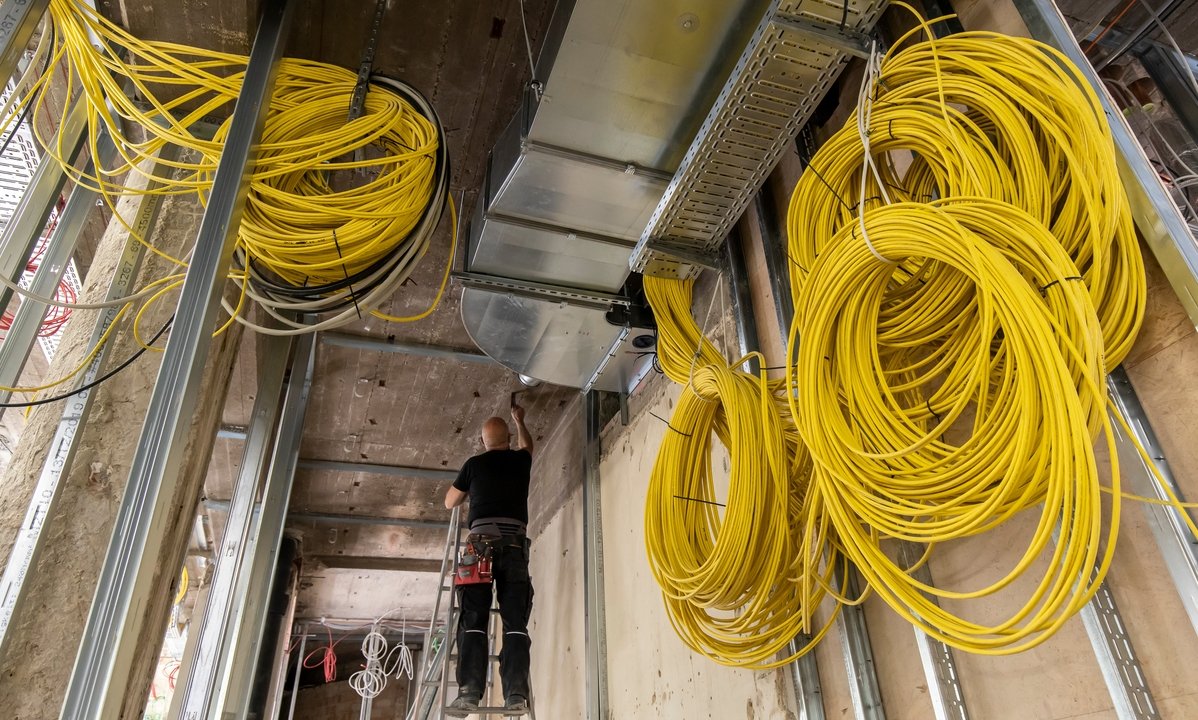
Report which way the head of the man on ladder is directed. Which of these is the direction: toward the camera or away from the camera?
away from the camera

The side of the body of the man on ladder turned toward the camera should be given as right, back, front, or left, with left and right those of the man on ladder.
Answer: back

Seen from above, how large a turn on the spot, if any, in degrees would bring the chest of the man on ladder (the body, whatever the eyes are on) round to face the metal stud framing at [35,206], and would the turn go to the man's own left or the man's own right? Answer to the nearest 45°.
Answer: approximately 135° to the man's own left

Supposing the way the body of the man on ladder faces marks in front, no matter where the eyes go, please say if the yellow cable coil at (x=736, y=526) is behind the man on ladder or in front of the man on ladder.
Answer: behind

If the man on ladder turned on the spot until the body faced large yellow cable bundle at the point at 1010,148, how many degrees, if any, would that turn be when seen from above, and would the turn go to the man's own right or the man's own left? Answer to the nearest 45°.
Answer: approximately 180°

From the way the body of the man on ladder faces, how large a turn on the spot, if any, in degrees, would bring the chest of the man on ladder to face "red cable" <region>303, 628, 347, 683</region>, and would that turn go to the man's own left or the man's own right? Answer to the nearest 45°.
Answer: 0° — they already face it

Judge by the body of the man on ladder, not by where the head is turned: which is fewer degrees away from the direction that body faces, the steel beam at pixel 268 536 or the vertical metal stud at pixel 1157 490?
the steel beam

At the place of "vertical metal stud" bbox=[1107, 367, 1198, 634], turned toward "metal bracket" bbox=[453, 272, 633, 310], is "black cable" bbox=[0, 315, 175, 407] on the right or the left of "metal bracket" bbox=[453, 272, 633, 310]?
left
